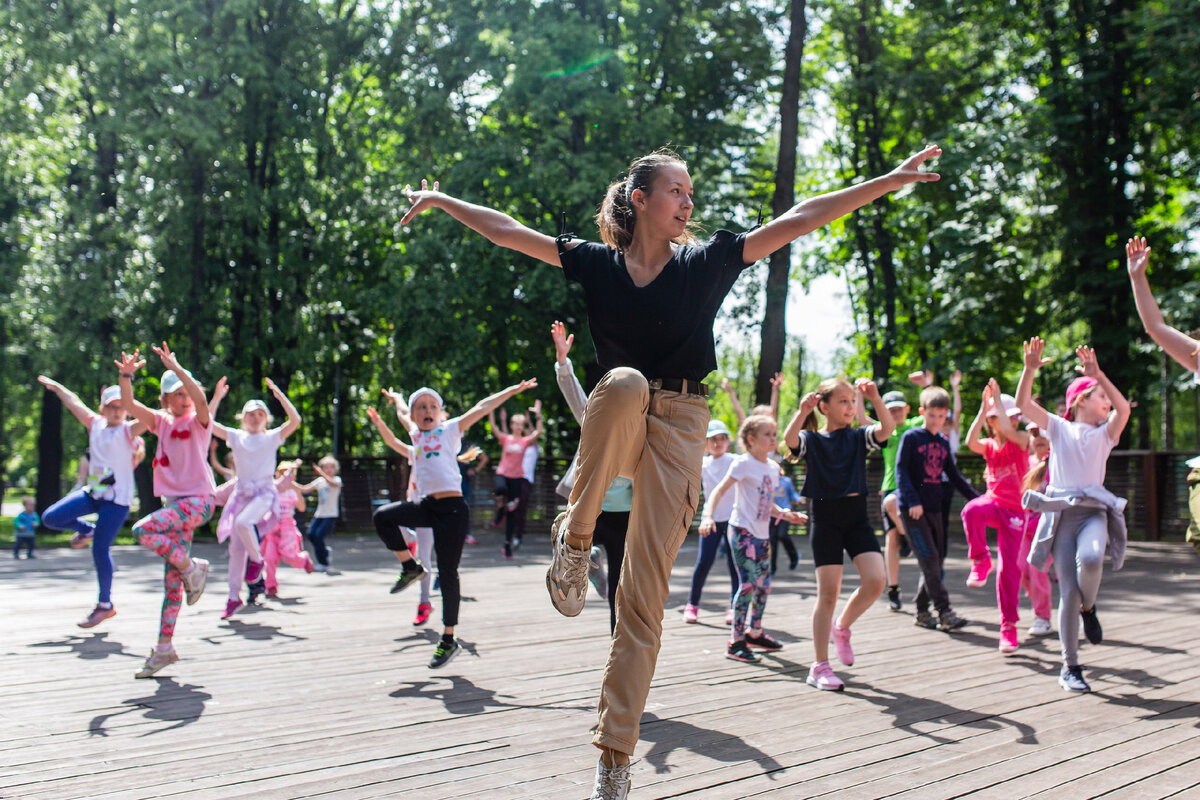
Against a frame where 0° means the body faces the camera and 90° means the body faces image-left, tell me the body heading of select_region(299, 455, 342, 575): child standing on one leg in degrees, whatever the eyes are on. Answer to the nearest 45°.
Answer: approximately 45°

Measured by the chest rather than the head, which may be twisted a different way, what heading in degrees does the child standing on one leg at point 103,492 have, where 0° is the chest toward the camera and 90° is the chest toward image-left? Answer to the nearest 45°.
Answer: approximately 45°

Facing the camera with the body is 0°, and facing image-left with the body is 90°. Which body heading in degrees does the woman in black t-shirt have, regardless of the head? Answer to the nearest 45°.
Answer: approximately 0°

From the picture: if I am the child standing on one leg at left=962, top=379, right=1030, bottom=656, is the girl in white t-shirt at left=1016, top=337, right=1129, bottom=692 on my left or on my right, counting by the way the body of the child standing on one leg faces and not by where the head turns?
on my left

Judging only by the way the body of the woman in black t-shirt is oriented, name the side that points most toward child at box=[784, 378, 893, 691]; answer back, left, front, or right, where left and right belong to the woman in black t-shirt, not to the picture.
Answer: back

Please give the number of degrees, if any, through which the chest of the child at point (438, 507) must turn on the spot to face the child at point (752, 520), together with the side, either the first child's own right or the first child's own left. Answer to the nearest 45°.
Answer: approximately 135° to the first child's own left

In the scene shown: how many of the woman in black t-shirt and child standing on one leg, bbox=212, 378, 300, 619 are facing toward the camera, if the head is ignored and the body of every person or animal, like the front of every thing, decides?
2

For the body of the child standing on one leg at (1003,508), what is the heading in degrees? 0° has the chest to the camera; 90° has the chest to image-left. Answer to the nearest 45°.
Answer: approximately 45°

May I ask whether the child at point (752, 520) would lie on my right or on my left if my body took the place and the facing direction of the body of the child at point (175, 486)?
on my left
